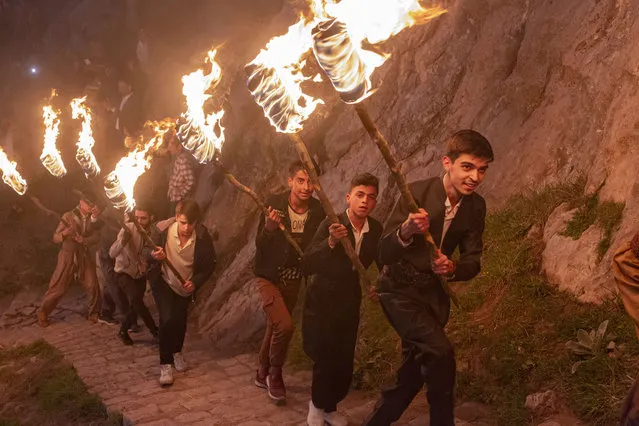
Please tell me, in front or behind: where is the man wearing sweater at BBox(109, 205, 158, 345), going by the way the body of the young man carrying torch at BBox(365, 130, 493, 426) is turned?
behind

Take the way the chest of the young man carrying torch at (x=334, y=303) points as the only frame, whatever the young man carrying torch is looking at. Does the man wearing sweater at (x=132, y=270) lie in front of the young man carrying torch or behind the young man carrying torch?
behind

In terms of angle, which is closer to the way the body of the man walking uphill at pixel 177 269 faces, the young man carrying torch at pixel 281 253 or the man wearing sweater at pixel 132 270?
the young man carrying torch

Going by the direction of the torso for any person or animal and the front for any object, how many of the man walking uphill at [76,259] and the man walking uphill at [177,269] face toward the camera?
2

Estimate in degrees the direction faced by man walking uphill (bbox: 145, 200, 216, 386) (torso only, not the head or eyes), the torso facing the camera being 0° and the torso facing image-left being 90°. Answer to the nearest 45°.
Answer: approximately 0°

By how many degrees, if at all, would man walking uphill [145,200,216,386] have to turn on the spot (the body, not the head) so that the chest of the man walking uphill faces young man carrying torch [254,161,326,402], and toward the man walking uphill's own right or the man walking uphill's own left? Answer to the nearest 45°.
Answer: approximately 45° to the man walking uphill's own left

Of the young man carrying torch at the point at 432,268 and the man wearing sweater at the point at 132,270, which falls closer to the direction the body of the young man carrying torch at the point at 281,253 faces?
the young man carrying torch
